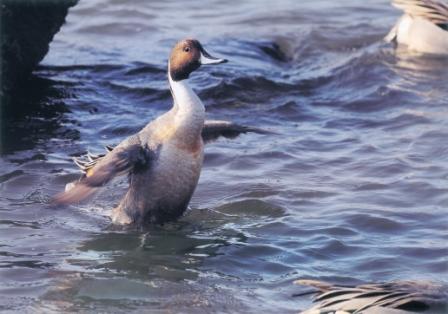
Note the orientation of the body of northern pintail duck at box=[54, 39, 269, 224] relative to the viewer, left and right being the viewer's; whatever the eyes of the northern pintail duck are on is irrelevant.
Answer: facing the viewer and to the right of the viewer
